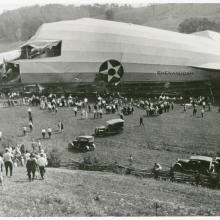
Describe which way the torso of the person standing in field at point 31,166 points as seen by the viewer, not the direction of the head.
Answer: away from the camera

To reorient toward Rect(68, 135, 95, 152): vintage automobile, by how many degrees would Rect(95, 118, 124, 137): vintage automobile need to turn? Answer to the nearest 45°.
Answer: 0° — it already faces it

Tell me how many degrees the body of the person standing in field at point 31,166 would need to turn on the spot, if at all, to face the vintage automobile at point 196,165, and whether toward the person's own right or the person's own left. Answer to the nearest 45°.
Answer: approximately 90° to the person's own right

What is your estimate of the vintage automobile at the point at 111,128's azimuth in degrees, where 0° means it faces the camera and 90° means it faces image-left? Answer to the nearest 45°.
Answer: approximately 45°

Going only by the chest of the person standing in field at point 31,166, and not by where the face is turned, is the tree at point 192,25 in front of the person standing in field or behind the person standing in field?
in front

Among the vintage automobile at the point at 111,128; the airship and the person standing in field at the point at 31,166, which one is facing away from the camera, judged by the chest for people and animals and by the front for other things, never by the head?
the person standing in field

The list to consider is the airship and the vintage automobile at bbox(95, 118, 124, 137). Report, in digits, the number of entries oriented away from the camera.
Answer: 0
